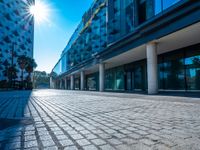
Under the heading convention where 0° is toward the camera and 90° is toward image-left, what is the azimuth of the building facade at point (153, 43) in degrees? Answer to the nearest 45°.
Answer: approximately 45°
